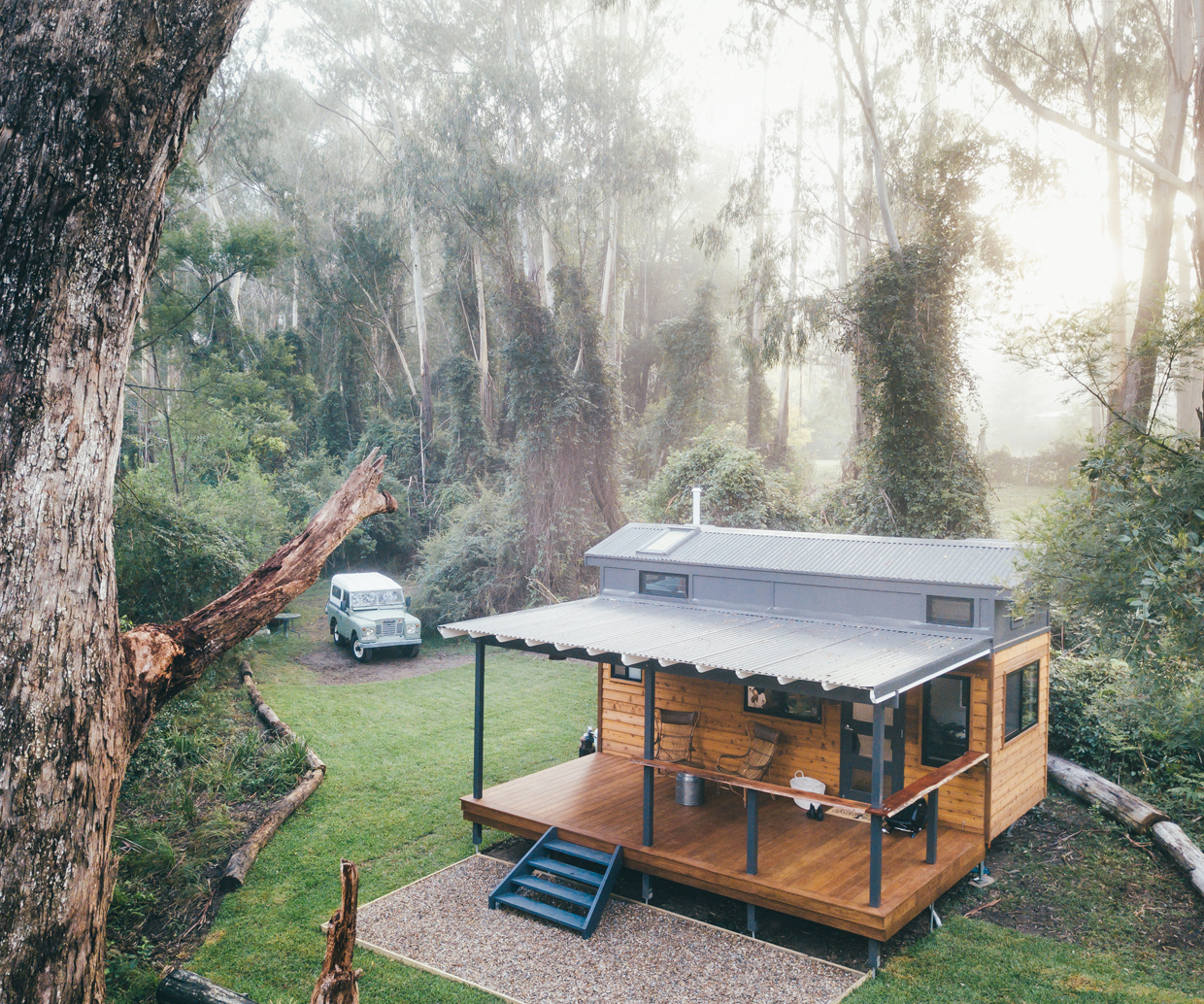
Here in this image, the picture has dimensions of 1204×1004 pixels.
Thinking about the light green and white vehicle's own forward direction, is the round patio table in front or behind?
behind

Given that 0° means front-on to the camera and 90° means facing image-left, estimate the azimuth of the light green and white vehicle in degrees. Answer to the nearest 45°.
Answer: approximately 315°

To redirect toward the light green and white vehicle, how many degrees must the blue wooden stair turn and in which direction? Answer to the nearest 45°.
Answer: approximately 135° to its right

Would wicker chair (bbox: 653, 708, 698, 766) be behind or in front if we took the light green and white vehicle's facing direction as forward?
in front

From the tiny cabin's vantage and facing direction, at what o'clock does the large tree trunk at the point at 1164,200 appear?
The large tree trunk is roughly at 6 o'clock from the tiny cabin.

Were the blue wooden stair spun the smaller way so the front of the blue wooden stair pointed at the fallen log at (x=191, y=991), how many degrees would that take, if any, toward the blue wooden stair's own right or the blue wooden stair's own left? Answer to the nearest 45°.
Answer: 0° — it already faces it

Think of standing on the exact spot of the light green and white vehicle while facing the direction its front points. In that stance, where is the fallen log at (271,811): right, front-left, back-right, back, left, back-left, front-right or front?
front-right

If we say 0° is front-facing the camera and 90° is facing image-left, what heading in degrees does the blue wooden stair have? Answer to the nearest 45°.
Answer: approximately 45°

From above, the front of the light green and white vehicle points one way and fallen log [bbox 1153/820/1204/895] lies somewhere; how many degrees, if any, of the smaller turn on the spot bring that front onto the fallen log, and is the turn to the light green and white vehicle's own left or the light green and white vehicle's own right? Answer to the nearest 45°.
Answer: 0° — it already faces it

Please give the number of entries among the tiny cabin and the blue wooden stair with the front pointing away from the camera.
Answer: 0

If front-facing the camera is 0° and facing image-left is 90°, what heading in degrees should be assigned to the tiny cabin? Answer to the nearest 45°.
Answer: approximately 45°

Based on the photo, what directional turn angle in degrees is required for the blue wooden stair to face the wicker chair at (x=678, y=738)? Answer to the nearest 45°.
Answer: approximately 180°

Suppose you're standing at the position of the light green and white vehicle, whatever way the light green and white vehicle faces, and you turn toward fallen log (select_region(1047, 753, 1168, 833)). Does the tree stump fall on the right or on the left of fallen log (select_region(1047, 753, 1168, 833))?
right
